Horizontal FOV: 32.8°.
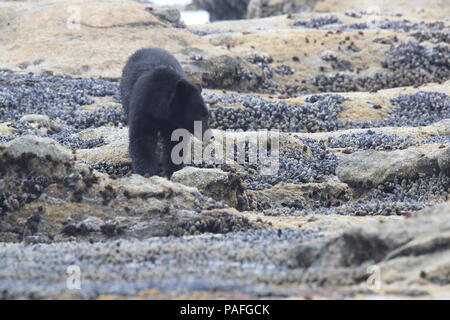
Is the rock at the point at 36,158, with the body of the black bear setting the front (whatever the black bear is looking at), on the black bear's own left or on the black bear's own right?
on the black bear's own right

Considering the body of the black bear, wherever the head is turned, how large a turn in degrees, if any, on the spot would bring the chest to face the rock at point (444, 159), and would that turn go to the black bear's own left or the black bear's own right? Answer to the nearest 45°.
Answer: approximately 45° to the black bear's own left

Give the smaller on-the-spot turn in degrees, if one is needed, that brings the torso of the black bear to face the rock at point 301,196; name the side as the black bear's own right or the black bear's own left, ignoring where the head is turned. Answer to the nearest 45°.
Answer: approximately 45° to the black bear's own left

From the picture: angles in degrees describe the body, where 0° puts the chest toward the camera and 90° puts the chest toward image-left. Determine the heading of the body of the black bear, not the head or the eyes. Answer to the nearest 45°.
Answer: approximately 315°

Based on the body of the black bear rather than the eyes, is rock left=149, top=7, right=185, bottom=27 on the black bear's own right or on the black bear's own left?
on the black bear's own left

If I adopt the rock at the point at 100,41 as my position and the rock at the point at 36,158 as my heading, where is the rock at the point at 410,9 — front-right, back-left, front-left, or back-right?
back-left

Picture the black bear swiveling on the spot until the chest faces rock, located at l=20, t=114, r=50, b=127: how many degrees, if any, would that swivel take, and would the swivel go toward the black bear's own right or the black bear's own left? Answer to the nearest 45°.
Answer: approximately 180°

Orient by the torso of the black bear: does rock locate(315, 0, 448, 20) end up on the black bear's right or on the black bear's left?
on the black bear's left

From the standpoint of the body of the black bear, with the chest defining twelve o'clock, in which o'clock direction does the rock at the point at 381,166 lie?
The rock is roughly at 10 o'clock from the black bear.
